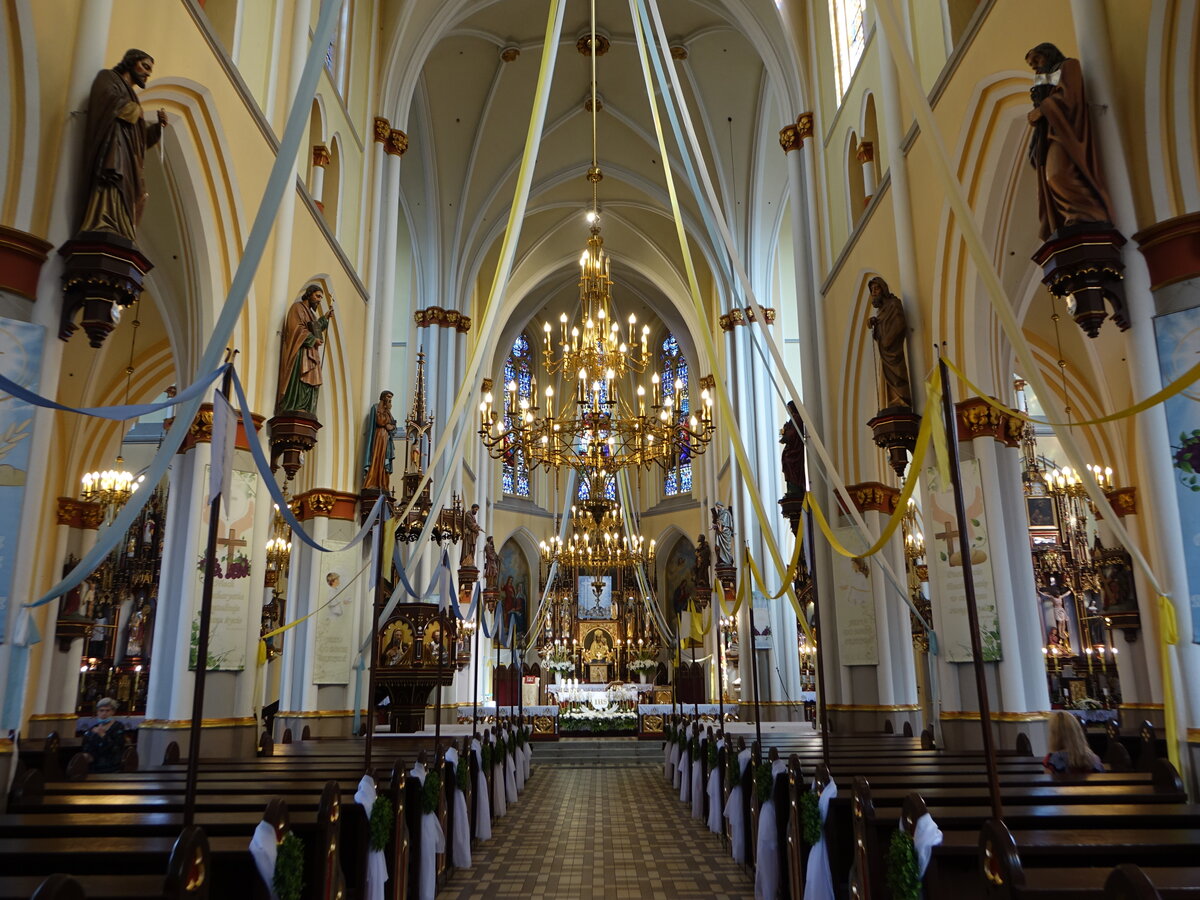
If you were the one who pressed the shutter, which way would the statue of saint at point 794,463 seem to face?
facing to the left of the viewer

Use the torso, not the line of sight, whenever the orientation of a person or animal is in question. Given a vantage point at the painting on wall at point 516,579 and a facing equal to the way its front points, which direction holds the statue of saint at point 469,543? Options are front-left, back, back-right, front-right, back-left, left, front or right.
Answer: front-right

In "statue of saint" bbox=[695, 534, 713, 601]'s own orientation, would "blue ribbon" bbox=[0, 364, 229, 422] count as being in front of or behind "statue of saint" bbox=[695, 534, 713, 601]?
in front

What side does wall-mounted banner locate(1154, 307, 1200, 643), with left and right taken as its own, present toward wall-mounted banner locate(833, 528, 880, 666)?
right

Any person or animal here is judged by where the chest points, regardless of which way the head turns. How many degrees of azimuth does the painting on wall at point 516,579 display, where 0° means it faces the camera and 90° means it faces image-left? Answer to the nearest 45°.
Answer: approximately 315°

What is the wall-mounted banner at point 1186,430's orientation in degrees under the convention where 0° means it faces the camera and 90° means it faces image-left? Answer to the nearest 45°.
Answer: approximately 45°

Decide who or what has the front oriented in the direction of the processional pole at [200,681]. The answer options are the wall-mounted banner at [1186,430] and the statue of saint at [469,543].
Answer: the wall-mounted banner

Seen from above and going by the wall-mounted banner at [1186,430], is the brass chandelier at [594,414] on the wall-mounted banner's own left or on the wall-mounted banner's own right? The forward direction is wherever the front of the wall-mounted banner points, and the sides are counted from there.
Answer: on the wall-mounted banner's own right

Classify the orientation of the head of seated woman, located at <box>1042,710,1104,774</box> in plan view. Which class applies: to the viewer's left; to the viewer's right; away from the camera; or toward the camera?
away from the camera

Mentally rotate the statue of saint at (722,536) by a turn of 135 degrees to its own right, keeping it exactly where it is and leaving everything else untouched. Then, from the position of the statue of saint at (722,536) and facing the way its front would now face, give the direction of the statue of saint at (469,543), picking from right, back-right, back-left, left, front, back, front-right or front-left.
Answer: left

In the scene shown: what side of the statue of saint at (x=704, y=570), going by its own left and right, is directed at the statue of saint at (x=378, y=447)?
front

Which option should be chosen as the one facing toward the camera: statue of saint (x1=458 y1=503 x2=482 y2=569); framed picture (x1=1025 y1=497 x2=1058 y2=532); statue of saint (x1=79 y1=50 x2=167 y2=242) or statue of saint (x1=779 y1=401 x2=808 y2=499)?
the framed picture

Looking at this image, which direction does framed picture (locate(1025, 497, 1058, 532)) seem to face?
toward the camera
